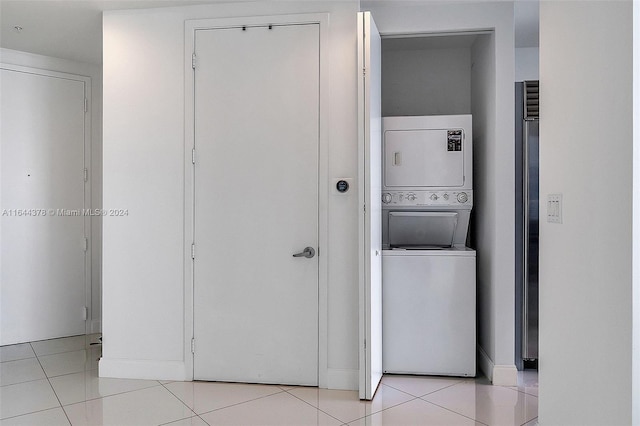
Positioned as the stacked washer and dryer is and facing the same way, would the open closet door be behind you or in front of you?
in front

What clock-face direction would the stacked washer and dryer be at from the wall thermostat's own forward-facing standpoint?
The stacked washer and dryer is roughly at 8 o'clock from the wall thermostat.

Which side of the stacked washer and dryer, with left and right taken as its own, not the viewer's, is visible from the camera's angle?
front

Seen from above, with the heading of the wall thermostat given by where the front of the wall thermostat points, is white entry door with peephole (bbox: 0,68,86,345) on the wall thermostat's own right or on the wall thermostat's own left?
on the wall thermostat's own right

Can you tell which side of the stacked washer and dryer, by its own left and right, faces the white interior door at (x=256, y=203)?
right

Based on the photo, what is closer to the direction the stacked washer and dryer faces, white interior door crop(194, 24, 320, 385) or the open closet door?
the open closet door

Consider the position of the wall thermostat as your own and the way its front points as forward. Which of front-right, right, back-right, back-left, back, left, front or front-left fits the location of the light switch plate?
front-left

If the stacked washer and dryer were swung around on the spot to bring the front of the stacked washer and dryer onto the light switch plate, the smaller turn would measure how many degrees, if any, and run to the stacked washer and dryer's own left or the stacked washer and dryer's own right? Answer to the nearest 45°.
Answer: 0° — it already faces it

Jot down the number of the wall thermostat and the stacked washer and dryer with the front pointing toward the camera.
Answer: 2

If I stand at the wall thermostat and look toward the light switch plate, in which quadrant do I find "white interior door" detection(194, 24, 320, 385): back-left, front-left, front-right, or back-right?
back-right

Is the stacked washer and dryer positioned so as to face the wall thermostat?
no

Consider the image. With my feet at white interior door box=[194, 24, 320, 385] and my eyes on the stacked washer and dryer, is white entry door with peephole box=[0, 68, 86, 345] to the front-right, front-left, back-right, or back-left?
back-left

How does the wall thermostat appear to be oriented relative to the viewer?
toward the camera

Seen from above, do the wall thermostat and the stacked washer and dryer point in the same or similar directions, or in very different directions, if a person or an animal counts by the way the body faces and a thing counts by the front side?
same or similar directions
